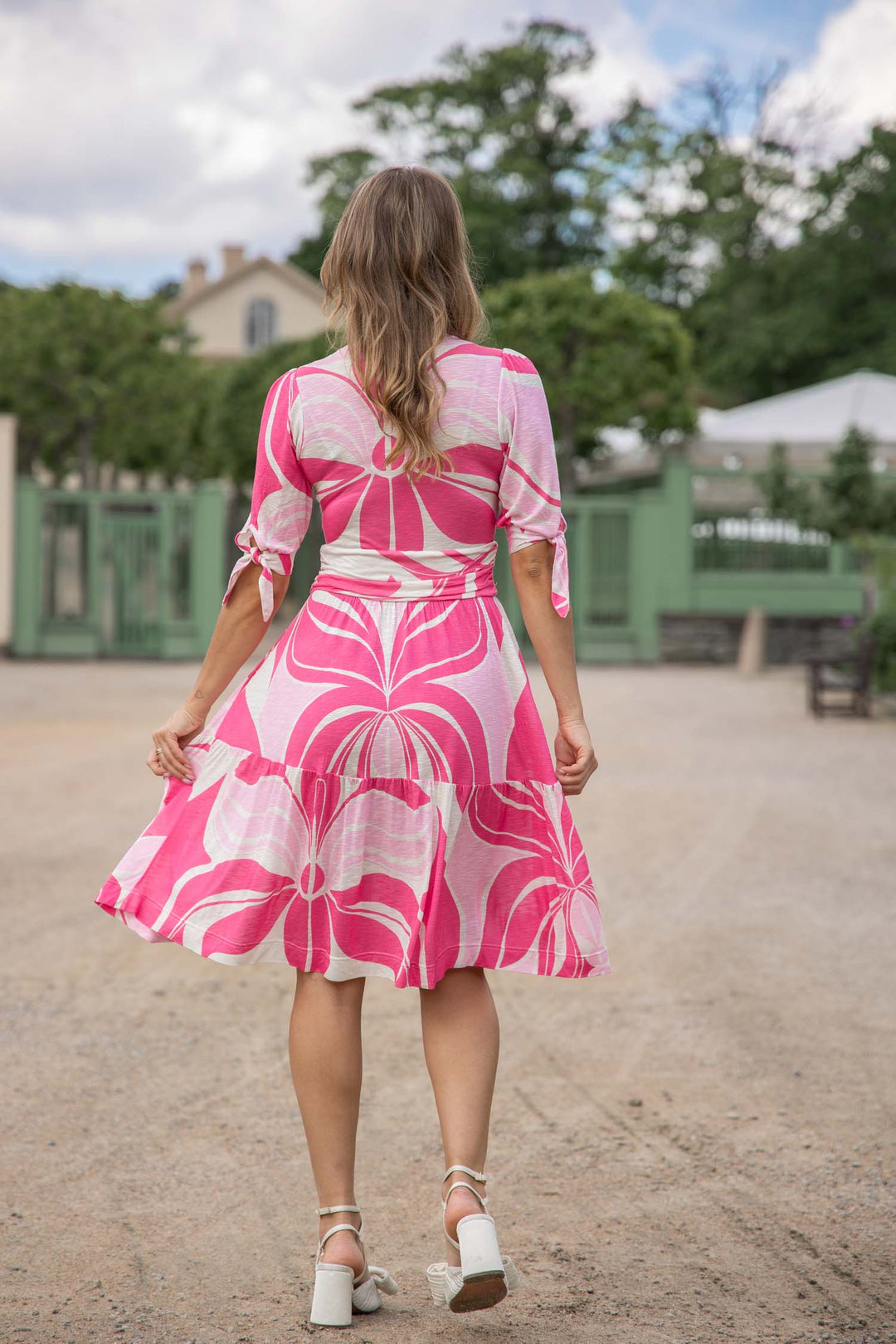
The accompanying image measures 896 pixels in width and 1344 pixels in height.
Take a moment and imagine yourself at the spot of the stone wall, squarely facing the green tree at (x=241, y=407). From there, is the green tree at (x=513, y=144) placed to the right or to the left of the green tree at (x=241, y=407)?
right

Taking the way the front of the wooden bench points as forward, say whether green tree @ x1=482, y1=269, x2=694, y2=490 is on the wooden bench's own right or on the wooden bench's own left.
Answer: on the wooden bench's own right

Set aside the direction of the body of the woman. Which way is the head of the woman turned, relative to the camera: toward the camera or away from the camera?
away from the camera

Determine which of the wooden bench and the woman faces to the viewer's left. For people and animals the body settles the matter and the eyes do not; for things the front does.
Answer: the wooden bench

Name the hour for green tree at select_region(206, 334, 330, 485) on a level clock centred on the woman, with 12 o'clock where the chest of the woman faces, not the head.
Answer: The green tree is roughly at 12 o'clock from the woman.

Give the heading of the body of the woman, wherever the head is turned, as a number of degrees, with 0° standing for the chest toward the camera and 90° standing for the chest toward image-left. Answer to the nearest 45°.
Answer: approximately 180°

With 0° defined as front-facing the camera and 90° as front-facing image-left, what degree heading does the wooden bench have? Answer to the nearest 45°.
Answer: approximately 90°

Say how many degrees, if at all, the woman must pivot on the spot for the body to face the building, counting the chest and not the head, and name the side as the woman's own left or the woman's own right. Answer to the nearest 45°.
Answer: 0° — they already face it

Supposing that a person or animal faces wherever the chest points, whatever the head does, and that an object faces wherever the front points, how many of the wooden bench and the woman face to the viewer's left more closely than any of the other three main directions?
1

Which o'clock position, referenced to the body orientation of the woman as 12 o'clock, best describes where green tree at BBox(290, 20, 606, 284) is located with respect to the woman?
The green tree is roughly at 12 o'clock from the woman.

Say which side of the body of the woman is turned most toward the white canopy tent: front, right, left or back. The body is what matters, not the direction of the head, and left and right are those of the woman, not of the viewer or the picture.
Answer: front
